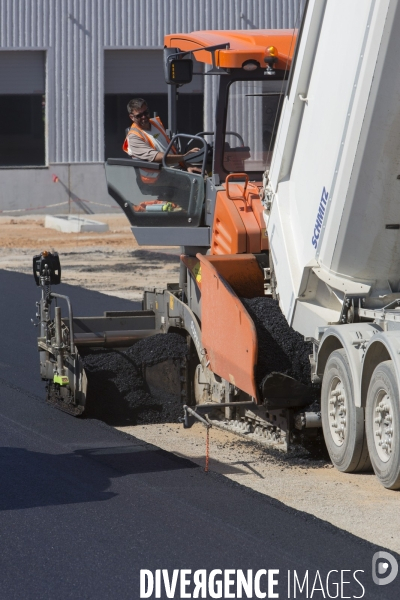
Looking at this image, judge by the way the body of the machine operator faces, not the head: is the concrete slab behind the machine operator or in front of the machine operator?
behind

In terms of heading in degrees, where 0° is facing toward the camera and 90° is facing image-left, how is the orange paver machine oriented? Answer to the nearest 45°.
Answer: approximately 315°

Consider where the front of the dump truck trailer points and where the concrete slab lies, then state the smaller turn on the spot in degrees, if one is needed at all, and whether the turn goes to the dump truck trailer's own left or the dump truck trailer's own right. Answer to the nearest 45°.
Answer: approximately 135° to the dump truck trailer's own left

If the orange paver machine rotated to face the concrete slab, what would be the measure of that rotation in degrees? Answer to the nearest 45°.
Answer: approximately 135° to its left

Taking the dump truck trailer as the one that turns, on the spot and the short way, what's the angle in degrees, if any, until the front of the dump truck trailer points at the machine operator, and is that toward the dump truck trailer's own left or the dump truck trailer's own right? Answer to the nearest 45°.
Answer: approximately 180°

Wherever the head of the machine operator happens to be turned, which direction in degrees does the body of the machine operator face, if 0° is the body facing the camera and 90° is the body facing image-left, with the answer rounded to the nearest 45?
approximately 315°

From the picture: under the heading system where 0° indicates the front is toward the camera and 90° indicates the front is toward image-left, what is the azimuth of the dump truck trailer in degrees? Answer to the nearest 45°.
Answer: approximately 315°

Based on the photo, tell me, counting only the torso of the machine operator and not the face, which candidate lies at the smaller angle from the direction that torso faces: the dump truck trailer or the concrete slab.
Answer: the dump truck trailer
